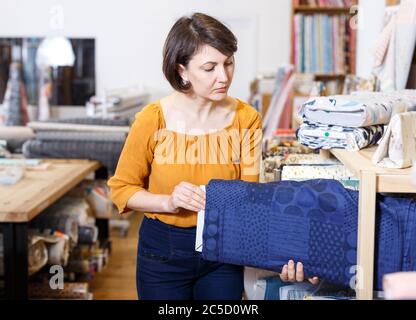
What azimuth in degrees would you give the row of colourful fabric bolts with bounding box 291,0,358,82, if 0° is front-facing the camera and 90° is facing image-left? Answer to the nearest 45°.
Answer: approximately 0°

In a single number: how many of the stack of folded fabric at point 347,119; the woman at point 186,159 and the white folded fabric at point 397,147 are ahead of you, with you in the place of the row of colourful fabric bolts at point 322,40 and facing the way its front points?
3

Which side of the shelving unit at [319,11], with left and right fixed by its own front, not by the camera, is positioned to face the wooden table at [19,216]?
front

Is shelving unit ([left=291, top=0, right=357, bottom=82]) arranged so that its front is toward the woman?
yes

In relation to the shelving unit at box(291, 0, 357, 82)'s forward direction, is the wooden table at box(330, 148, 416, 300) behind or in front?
in front

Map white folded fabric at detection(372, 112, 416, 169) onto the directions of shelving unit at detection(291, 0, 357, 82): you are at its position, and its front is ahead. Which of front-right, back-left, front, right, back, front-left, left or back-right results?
front

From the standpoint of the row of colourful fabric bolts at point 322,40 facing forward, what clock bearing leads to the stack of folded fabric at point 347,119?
The stack of folded fabric is roughly at 12 o'clock from the row of colourful fabric bolts.

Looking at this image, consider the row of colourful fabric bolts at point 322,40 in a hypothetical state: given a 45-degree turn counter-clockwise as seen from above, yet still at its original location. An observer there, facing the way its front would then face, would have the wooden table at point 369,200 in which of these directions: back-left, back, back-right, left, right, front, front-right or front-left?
front-right

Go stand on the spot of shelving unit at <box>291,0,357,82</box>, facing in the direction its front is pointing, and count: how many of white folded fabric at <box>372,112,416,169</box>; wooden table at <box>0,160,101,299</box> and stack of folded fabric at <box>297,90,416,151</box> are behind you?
0

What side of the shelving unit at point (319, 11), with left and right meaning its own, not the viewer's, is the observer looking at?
front

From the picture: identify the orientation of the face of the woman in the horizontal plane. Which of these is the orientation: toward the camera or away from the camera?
toward the camera

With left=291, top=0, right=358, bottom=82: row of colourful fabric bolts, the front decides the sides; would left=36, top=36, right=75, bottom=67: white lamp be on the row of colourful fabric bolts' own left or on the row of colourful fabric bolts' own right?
on the row of colourful fabric bolts' own right

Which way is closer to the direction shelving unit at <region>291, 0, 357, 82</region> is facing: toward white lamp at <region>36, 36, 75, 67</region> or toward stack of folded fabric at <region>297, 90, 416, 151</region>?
the stack of folded fabric

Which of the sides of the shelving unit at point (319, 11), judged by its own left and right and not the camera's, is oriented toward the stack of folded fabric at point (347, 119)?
front

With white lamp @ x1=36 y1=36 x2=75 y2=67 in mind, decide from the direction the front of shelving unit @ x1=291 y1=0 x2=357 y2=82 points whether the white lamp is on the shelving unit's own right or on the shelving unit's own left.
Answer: on the shelving unit's own right
